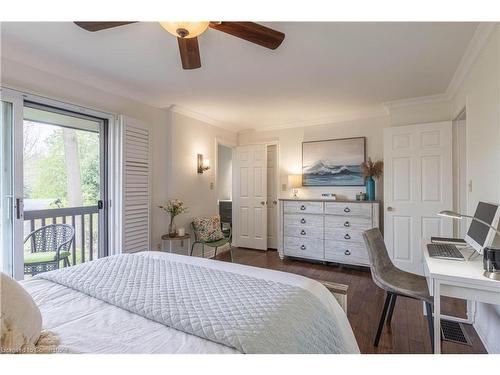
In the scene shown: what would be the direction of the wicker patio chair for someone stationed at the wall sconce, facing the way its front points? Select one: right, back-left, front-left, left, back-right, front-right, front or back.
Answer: right

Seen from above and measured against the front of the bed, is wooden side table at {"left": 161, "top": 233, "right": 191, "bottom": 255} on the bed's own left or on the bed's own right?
on the bed's own left

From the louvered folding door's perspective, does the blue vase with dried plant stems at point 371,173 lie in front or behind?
in front

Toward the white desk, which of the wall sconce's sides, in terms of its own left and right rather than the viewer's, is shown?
front

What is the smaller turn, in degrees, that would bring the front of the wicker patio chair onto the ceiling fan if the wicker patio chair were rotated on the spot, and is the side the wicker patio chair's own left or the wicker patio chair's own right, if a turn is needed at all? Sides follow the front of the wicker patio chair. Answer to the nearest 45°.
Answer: approximately 45° to the wicker patio chair's own left

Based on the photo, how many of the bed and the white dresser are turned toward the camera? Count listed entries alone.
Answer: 1

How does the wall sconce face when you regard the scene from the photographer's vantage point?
facing the viewer and to the right of the viewer

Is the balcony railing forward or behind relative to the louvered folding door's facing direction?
behind

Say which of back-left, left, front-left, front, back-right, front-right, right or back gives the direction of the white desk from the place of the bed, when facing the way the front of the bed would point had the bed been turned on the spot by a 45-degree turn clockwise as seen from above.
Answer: front

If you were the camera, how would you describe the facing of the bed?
facing away from the viewer and to the right of the viewer

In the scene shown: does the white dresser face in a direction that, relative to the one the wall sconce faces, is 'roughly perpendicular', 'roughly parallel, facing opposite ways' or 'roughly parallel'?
roughly perpendicular
